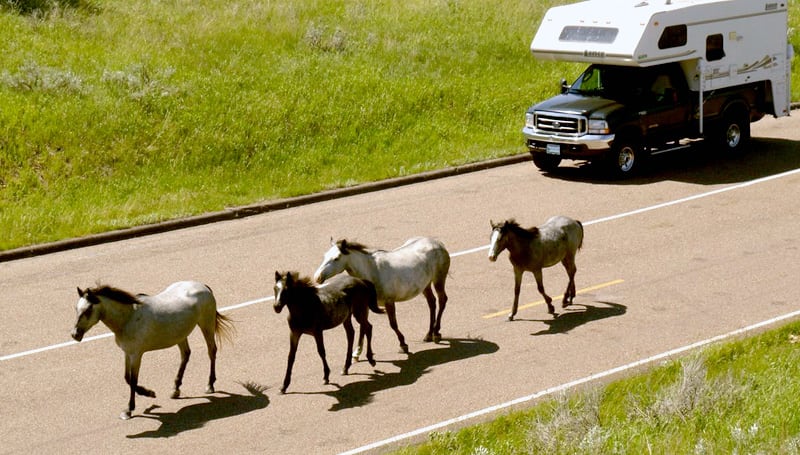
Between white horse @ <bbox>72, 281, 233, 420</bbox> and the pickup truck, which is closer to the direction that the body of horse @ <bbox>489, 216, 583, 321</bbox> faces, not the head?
the white horse

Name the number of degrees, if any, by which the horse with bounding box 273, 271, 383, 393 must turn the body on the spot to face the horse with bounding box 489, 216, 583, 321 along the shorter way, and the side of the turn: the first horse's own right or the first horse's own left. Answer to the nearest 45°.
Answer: approximately 180°

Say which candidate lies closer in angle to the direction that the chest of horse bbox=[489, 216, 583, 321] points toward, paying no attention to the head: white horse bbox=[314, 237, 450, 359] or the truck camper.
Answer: the white horse

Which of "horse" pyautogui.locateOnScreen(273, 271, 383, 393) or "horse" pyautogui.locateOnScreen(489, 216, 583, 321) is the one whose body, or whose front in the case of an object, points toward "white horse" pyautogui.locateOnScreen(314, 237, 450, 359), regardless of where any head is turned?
"horse" pyautogui.locateOnScreen(489, 216, 583, 321)

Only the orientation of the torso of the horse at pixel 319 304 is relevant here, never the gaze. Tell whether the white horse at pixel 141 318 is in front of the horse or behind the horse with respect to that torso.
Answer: in front

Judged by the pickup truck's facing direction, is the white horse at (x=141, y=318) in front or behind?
in front

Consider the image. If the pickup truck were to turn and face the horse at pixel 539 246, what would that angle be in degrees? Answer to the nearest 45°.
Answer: approximately 45° to its left

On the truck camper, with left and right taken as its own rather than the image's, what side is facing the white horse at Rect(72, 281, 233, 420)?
front

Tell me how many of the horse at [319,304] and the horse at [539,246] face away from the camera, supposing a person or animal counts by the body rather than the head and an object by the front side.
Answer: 0
